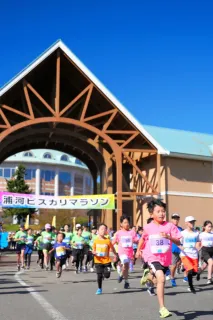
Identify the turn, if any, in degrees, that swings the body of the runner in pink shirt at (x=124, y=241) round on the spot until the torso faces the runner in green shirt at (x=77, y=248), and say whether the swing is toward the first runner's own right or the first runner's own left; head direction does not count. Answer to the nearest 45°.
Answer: approximately 135° to the first runner's own right

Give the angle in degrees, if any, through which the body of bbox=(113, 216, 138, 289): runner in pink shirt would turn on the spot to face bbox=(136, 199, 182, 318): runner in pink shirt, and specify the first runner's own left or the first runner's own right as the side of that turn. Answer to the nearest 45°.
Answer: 0° — they already face them

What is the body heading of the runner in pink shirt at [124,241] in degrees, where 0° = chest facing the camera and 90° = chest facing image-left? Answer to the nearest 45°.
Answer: approximately 0°

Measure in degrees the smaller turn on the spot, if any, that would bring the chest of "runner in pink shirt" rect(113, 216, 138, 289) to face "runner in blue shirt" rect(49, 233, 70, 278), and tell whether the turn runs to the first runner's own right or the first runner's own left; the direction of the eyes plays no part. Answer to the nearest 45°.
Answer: approximately 135° to the first runner's own right

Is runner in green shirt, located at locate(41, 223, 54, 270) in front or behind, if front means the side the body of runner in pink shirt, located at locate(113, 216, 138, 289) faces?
behind

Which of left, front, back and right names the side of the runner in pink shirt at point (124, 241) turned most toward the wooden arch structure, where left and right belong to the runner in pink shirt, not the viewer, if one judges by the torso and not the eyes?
back

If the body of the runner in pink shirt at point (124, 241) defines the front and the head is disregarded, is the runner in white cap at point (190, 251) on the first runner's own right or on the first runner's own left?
on the first runner's own left

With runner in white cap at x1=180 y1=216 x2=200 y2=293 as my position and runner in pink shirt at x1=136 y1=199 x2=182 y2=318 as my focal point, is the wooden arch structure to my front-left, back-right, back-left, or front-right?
back-right
